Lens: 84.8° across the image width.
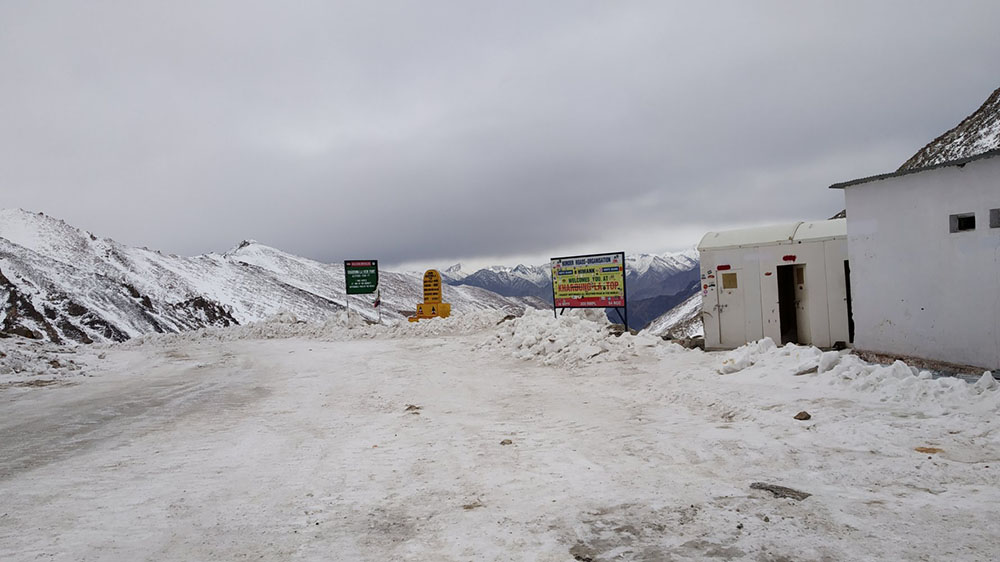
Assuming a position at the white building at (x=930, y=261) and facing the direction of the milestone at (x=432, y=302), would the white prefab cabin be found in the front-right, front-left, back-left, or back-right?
front-right

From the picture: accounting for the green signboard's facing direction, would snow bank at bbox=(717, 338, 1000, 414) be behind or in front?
in front

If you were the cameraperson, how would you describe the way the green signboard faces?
facing the viewer

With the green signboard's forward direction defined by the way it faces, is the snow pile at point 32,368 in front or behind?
in front

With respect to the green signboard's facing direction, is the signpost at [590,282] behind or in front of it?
in front

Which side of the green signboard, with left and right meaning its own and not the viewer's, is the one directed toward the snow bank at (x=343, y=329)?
front

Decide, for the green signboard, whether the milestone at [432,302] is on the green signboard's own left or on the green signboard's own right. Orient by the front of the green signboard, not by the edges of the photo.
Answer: on the green signboard's own left

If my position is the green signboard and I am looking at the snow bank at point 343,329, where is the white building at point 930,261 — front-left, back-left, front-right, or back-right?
front-left

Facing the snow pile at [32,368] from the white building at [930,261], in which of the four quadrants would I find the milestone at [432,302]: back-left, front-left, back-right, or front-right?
front-right

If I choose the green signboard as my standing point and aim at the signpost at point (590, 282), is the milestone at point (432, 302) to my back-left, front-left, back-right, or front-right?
front-left

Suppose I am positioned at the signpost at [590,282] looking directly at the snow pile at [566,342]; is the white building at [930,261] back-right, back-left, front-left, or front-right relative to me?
front-left
